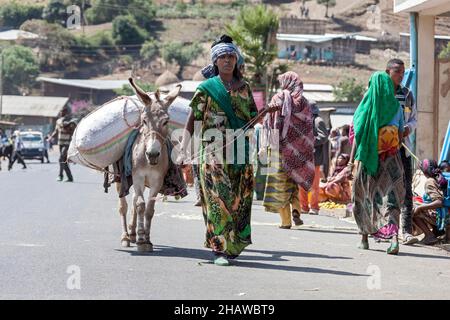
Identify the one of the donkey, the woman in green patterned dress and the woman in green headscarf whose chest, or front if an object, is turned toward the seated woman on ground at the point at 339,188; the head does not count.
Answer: the woman in green headscarf

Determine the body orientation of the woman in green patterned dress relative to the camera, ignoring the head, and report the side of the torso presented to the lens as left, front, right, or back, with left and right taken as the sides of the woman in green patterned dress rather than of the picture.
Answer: front

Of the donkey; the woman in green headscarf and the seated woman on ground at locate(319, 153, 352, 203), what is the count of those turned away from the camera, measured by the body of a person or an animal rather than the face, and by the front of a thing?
1

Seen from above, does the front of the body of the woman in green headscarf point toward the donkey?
no

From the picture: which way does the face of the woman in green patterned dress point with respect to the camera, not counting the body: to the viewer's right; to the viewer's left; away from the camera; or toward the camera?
toward the camera

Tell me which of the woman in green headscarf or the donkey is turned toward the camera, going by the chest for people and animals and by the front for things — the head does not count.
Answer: the donkey

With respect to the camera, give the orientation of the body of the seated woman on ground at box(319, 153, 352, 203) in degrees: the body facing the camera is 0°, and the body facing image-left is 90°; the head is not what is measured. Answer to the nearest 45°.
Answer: approximately 45°

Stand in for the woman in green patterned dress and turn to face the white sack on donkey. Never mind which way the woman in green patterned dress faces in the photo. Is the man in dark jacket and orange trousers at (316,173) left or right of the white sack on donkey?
right

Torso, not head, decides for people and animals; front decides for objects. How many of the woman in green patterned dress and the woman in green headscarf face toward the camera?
1

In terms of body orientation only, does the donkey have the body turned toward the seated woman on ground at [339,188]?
no

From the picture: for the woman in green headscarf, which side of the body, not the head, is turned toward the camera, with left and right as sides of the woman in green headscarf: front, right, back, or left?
back

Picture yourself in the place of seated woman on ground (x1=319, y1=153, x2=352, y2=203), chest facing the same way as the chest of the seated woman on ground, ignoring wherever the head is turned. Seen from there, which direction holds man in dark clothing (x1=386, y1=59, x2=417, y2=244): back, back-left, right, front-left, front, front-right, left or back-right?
front-left

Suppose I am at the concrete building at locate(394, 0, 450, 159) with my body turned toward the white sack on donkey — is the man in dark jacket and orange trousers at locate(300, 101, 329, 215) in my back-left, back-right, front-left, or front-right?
front-right

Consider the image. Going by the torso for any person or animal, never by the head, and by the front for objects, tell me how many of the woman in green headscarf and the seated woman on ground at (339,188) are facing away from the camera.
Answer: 1

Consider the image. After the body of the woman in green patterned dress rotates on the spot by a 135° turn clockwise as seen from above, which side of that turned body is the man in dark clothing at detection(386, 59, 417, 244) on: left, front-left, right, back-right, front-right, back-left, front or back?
right

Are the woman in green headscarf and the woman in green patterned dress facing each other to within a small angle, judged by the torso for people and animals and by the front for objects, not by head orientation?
no
